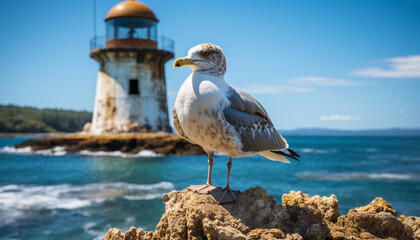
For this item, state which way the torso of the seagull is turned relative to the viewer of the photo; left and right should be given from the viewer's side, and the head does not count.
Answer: facing the viewer and to the left of the viewer

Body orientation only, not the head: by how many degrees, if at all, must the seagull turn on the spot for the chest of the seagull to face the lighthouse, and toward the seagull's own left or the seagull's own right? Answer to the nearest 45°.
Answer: approximately 135° to the seagull's own right

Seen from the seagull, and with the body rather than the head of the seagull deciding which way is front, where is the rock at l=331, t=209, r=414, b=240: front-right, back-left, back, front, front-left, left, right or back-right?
back-left

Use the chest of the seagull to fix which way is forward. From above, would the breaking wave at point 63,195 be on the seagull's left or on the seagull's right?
on the seagull's right

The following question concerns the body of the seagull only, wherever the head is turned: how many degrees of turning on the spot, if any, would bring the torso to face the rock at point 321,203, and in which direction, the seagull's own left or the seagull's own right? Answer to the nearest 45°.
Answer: approximately 180°

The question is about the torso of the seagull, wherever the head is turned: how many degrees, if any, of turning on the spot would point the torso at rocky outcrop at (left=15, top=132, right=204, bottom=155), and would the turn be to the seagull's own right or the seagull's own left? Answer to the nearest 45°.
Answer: approximately 135° to the seagull's own right
